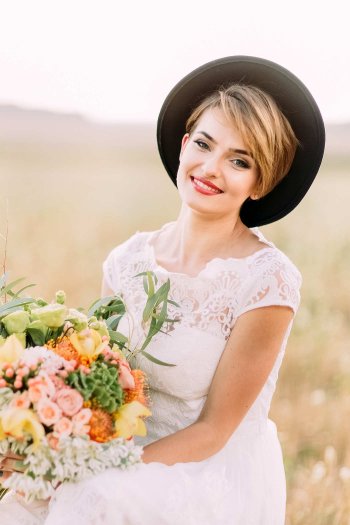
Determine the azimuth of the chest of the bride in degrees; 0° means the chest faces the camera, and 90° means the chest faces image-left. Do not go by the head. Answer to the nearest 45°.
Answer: approximately 45°
